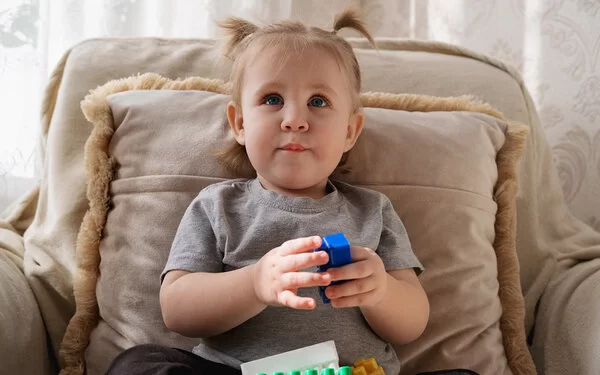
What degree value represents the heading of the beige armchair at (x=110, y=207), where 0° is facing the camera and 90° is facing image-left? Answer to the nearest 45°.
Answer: approximately 0°
